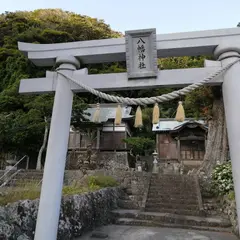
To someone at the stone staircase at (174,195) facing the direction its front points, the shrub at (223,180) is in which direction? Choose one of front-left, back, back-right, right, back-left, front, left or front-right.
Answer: left

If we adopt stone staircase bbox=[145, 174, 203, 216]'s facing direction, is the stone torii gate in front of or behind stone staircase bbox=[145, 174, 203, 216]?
in front

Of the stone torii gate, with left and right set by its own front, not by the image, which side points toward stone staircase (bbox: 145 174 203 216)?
back

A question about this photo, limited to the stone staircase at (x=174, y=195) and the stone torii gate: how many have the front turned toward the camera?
2

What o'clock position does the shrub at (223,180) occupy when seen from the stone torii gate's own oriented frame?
The shrub is roughly at 7 o'clock from the stone torii gate.

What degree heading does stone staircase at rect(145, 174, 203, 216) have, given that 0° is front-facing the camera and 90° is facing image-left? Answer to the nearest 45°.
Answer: approximately 0°
